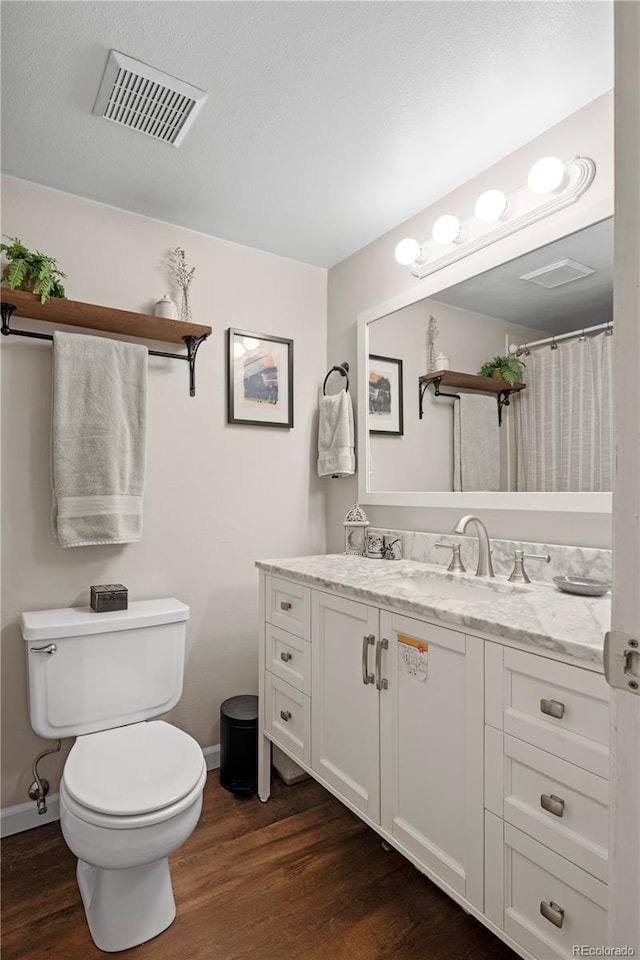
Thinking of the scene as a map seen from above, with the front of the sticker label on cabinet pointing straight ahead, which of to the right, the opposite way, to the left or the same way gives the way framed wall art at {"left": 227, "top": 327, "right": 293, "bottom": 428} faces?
to the left

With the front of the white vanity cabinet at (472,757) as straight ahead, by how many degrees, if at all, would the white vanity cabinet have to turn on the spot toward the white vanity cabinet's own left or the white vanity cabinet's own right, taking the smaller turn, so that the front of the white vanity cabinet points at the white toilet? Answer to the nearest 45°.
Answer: approximately 45° to the white vanity cabinet's own right

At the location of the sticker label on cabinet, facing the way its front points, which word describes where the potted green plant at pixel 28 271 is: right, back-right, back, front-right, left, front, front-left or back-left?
front-right

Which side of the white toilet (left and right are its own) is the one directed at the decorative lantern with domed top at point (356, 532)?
left

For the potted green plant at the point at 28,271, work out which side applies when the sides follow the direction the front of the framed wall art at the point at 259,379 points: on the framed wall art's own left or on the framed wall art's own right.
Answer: on the framed wall art's own right

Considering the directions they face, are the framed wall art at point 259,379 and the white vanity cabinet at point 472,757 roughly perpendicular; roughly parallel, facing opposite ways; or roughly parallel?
roughly perpendicular

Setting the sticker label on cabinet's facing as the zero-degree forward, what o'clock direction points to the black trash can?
The black trash can is roughly at 3 o'clock from the sticker label on cabinet.

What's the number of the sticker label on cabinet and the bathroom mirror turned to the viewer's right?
0

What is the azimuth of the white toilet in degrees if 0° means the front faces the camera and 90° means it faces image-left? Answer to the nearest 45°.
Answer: approximately 0°

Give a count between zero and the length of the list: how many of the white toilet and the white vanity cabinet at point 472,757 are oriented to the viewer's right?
0
